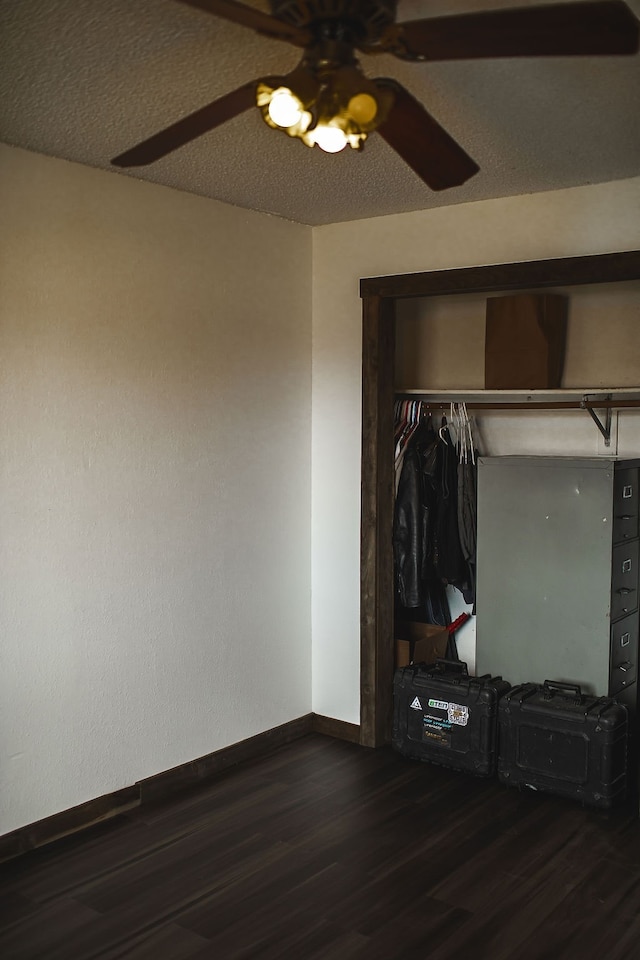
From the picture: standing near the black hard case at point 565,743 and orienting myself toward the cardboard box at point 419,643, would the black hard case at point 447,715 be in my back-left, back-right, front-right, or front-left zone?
front-left

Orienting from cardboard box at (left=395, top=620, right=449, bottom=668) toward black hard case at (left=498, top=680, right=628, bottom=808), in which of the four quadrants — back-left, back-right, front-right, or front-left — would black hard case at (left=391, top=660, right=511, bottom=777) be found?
front-right

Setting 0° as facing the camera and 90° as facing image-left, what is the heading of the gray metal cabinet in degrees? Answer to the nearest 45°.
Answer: approximately 270°

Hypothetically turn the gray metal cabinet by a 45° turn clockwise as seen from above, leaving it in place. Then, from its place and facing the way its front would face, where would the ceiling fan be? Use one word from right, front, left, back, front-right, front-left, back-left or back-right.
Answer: front-right
